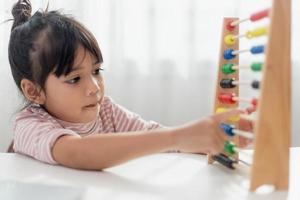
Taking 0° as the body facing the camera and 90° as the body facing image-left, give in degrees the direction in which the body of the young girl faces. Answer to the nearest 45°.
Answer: approximately 315°
